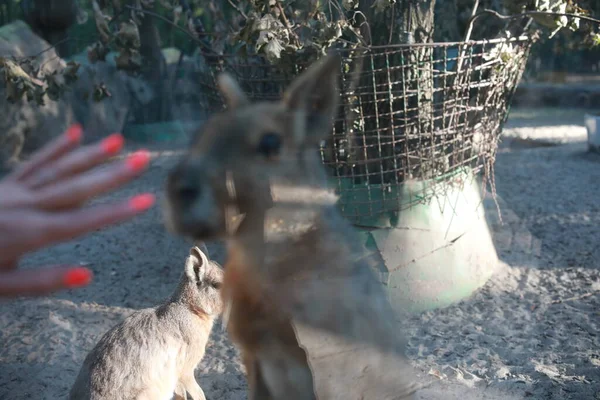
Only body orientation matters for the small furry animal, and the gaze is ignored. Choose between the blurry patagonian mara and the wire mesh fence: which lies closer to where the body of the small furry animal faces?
the wire mesh fence

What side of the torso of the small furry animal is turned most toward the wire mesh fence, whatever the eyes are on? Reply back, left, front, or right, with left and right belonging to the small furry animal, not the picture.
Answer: front

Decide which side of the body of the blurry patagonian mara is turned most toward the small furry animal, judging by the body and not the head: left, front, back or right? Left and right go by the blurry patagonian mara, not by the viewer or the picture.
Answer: right

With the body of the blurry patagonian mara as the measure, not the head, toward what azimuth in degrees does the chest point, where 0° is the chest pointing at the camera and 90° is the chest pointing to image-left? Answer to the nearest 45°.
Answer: approximately 45°

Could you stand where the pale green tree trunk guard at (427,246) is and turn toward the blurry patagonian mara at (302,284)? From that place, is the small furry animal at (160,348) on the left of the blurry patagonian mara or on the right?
right

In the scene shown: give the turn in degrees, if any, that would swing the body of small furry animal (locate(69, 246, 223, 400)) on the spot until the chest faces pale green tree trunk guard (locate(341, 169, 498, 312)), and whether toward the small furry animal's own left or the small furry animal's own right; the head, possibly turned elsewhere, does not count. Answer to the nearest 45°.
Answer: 0° — it already faces it

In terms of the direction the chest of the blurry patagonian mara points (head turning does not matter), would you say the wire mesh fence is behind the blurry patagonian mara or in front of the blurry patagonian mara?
behind

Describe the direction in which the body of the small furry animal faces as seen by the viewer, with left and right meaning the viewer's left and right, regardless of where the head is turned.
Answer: facing to the right of the viewer

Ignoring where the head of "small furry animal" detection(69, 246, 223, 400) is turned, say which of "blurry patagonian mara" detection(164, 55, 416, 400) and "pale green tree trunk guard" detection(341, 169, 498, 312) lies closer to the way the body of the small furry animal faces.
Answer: the pale green tree trunk guard

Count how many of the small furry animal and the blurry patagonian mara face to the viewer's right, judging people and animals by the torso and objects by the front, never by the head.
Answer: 1

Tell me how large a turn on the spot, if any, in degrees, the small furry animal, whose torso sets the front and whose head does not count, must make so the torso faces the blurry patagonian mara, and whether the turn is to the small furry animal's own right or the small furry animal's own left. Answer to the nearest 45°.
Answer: approximately 90° to the small furry animal's own right

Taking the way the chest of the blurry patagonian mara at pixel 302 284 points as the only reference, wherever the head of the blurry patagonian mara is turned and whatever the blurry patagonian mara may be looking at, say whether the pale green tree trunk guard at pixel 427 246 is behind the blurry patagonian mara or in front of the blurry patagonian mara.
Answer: behind
